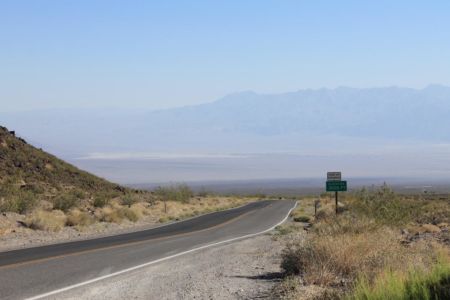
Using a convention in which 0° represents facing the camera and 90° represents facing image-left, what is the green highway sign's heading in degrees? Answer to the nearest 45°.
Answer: approximately 0°

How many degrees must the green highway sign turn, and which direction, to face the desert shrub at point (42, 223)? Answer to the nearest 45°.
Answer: approximately 45° to its right

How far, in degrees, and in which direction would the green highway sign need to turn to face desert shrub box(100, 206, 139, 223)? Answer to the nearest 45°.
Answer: approximately 90° to its right

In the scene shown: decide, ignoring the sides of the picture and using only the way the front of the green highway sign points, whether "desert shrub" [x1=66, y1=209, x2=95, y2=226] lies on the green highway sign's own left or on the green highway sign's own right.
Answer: on the green highway sign's own right

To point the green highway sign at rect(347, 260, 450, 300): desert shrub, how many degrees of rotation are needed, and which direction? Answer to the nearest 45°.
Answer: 0° — it already faces it

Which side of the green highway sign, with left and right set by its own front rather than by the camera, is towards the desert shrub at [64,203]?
right
